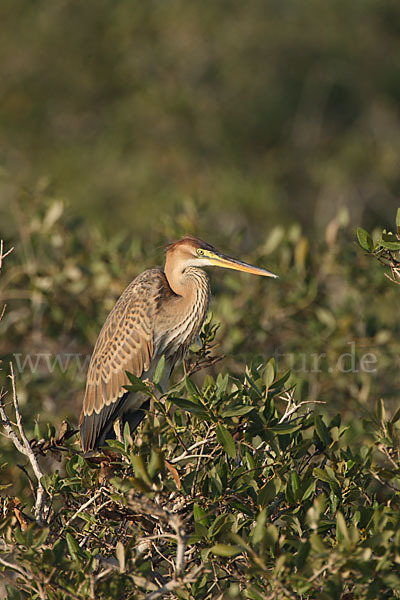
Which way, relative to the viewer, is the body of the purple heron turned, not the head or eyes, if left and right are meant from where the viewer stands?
facing to the right of the viewer
